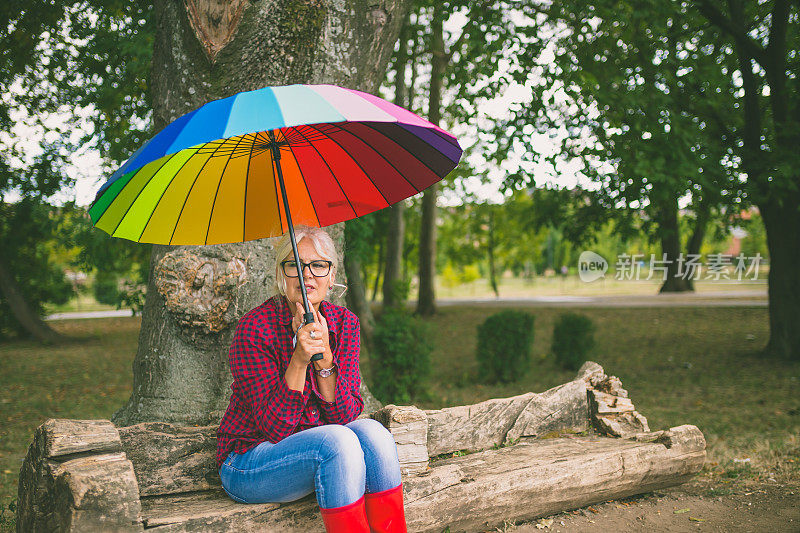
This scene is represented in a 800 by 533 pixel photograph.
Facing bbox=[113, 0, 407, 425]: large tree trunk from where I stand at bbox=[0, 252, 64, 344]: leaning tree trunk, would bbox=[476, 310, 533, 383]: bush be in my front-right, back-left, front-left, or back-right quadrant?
front-left

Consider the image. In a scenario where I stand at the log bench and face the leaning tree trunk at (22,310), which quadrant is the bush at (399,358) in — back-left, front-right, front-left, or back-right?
front-right

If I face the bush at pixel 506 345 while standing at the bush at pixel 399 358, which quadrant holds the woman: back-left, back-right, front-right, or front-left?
back-right

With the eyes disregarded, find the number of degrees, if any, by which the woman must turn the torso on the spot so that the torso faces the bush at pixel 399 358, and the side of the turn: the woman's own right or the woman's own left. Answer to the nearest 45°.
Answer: approximately 135° to the woman's own left

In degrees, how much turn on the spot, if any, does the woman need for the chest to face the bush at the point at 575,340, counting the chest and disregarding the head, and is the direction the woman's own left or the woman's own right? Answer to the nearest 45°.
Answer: approximately 90° to the woman's own left

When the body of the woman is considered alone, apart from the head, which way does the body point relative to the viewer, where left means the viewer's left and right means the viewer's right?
facing the viewer and to the right of the viewer

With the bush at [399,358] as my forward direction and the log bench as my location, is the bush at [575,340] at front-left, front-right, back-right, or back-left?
front-right

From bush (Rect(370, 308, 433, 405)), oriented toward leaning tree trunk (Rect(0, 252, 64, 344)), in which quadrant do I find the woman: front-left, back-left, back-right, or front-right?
back-left

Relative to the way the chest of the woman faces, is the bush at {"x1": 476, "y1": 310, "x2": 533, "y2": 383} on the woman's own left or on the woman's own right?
on the woman's own left

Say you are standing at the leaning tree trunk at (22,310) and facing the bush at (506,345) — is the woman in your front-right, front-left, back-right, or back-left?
front-right

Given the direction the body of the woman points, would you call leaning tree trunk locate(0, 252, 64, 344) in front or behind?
behind
